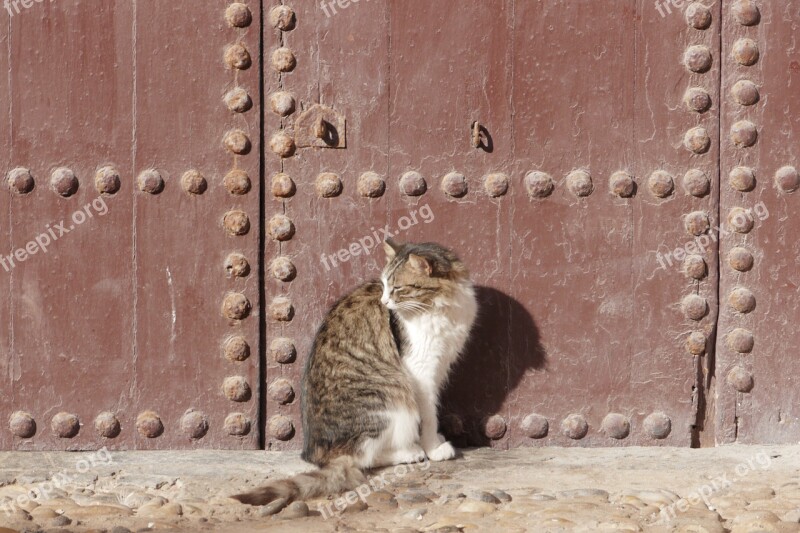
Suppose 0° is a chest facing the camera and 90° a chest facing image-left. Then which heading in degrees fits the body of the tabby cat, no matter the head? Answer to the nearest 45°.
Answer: approximately 270°
